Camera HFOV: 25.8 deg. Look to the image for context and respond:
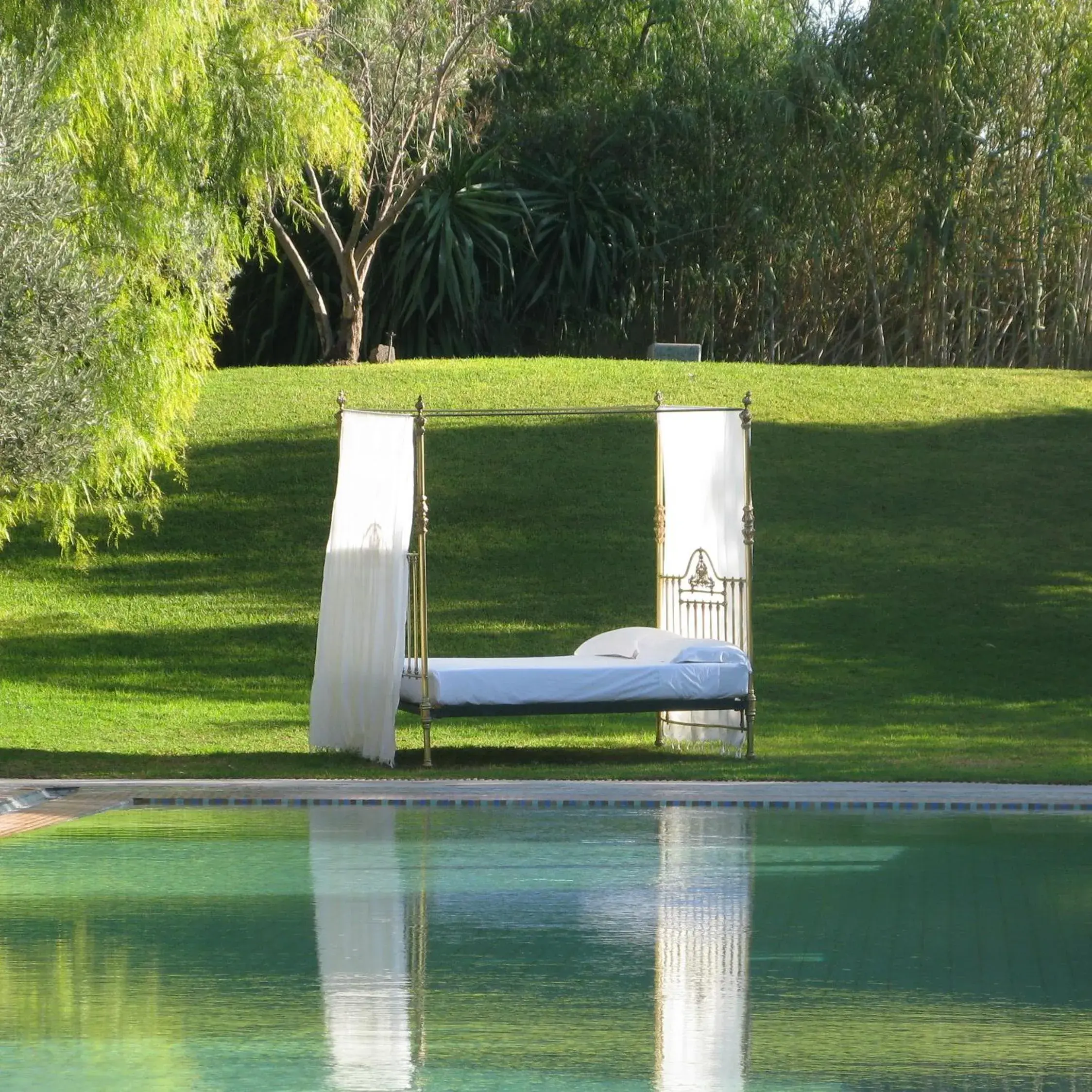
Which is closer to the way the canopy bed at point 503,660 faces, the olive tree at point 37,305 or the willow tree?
the olive tree

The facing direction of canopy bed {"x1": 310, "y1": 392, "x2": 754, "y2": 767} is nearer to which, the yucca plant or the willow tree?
the willow tree

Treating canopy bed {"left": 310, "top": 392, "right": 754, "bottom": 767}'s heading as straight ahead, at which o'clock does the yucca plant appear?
The yucca plant is roughly at 3 o'clock from the canopy bed.

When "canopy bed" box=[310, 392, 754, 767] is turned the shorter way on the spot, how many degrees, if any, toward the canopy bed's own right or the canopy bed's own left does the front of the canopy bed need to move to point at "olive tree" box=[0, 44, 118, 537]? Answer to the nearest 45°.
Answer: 0° — it already faces it

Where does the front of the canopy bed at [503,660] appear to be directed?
to the viewer's left

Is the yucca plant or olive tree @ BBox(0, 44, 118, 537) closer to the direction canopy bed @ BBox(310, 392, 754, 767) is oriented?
the olive tree
